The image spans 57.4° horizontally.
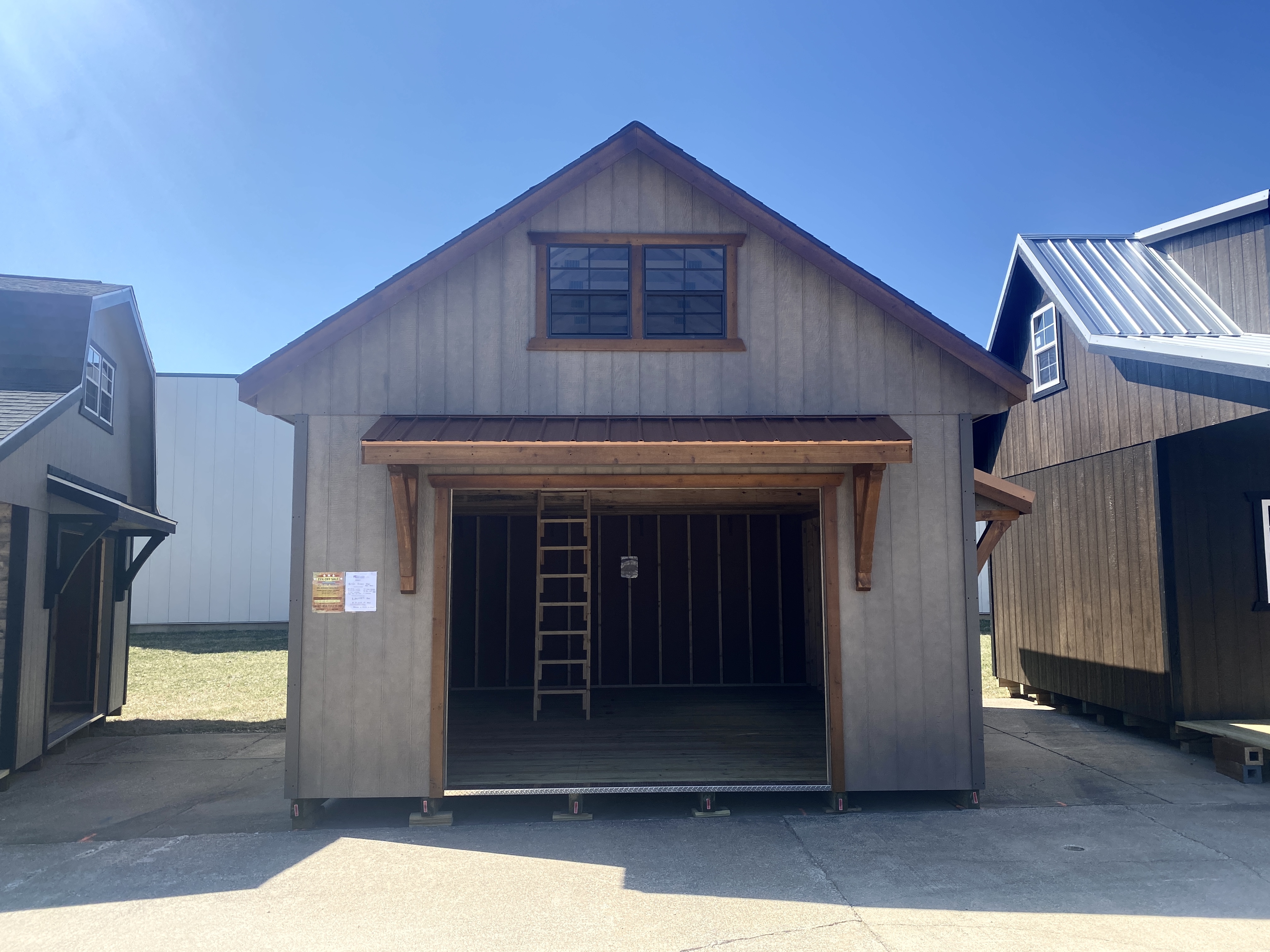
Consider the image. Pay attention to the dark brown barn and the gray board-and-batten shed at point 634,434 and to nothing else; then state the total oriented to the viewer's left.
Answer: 0

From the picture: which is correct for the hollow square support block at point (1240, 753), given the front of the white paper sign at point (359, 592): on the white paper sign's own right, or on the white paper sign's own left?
on the white paper sign's own left

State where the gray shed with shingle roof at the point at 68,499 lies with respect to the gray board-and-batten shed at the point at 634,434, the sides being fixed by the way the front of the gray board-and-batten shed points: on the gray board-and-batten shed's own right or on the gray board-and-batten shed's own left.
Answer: on the gray board-and-batten shed's own right

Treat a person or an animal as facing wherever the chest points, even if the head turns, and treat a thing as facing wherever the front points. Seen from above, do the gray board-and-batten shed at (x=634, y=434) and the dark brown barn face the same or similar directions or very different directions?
same or similar directions

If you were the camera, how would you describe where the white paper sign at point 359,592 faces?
facing the viewer

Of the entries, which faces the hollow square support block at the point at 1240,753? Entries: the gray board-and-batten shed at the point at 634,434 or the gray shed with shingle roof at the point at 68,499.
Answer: the gray shed with shingle roof

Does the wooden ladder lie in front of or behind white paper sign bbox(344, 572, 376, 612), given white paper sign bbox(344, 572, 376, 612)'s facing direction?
behind

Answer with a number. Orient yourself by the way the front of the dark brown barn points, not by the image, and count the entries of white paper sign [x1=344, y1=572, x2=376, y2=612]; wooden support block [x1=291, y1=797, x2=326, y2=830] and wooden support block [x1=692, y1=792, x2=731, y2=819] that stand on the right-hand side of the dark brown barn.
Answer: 3

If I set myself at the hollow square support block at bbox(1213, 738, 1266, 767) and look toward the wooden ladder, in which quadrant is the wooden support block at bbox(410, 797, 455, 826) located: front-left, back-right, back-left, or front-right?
front-left

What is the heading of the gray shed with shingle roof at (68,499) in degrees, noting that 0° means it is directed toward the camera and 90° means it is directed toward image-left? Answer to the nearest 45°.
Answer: approximately 315°
